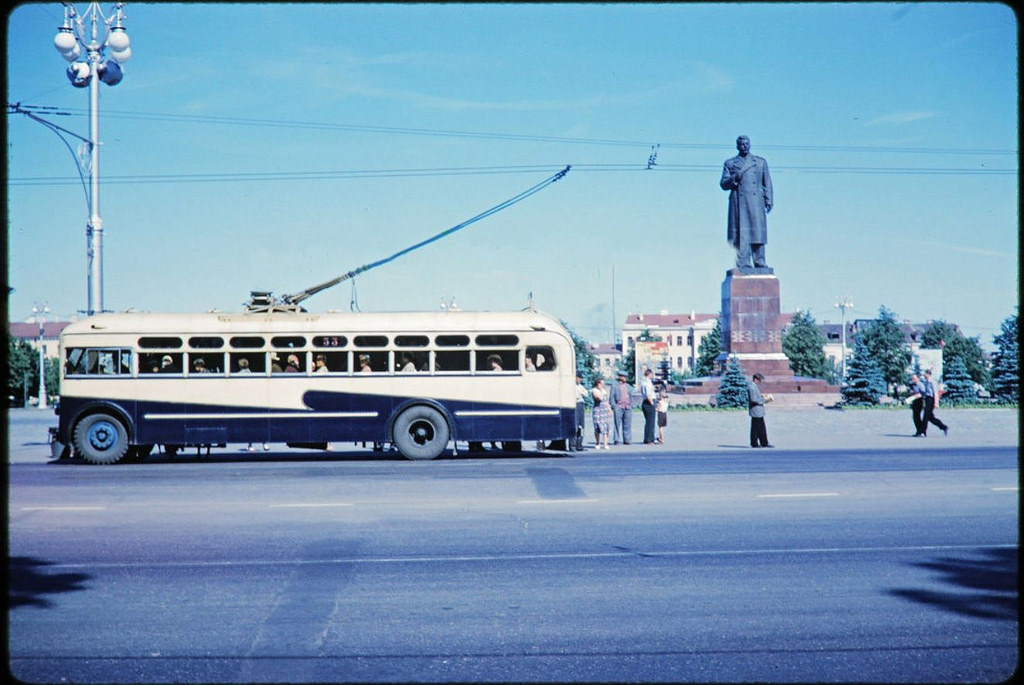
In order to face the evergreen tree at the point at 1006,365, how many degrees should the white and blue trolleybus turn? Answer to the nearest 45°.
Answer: approximately 135° to its right

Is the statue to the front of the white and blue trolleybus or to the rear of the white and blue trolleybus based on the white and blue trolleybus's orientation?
to the rear

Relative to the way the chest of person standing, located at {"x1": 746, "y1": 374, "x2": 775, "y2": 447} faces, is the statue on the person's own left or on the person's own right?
on the person's own left

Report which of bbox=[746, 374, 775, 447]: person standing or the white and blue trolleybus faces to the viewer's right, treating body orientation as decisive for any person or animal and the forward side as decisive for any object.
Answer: the person standing

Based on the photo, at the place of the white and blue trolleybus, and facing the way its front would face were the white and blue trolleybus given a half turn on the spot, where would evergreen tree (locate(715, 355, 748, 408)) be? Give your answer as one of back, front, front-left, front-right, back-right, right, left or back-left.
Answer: front-left

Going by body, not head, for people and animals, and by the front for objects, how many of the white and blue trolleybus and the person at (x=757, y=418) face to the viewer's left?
1

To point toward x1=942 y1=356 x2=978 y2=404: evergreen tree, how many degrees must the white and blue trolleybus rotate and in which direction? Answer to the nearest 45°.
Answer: approximately 135° to its right

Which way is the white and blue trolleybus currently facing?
to the viewer's left

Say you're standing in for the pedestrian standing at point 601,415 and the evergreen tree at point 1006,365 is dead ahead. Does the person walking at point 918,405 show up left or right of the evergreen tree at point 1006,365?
right

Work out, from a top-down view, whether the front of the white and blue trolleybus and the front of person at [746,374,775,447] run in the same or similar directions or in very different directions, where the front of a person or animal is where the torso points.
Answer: very different directions

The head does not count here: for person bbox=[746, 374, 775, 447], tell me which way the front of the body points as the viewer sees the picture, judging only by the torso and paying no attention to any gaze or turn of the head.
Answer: to the viewer's right
